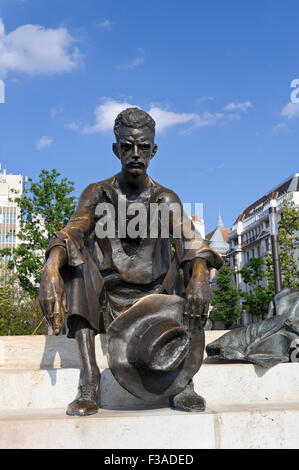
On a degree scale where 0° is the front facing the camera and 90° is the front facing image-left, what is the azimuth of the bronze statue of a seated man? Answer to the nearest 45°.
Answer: approximately 0°

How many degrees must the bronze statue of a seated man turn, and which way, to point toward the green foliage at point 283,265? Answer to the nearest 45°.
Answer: approximately 180°

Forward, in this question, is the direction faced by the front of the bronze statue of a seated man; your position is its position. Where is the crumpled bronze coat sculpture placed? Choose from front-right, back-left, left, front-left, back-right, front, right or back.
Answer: back-left

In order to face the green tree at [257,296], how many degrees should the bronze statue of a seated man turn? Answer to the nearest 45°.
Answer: approximately 180°
